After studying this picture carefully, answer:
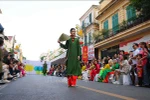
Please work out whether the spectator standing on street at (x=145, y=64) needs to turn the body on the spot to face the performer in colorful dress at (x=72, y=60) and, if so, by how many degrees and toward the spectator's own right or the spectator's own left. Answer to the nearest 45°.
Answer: approximately 45° to the spectator's own left

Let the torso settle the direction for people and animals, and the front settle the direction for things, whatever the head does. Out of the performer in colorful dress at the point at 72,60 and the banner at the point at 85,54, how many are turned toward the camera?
2

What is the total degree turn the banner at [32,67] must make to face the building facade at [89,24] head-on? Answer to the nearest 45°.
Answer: approximately 45° to its left

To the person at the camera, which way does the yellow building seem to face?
facing the viewer and to the left of the viewer

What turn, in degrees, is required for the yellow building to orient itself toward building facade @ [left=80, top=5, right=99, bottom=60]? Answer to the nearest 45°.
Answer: approximately 90° to its right

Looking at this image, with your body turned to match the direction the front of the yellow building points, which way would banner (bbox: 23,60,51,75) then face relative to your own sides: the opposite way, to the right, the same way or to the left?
to the left

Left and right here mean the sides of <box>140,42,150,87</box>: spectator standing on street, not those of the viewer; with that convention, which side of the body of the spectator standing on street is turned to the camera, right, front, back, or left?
left

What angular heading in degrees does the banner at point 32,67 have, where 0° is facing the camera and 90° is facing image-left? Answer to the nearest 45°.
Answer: approximately 0°

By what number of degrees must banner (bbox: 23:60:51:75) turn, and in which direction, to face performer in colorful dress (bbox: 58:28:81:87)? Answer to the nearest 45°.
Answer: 0° — it already faces them

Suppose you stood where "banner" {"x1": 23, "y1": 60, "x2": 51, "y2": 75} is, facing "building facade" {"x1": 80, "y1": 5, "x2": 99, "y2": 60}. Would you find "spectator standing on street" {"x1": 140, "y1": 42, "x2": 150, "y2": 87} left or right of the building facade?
right

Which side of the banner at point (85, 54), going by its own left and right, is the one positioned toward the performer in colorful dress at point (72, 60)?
front
